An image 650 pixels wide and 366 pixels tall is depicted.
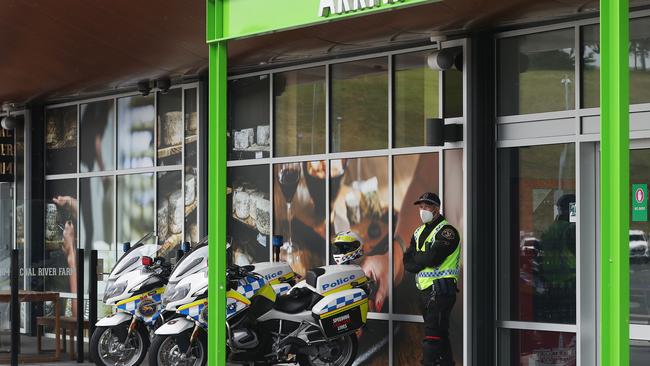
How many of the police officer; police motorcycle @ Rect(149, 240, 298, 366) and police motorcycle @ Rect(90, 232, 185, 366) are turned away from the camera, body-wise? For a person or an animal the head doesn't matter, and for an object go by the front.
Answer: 0

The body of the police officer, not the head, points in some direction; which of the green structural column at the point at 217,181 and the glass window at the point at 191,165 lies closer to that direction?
the green structural column

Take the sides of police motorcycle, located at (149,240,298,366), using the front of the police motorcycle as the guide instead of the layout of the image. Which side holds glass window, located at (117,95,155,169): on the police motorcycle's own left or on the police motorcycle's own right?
on the police motorcycle's own right

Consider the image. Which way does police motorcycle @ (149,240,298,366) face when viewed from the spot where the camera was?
facing the viewer and to the left of the viewer

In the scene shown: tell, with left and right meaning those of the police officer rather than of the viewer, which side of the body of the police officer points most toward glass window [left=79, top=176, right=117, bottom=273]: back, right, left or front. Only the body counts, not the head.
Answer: right

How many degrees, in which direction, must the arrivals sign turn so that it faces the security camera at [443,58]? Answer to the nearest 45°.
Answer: approximately 180°

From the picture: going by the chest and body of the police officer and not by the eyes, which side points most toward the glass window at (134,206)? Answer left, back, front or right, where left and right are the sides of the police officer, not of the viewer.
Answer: right
